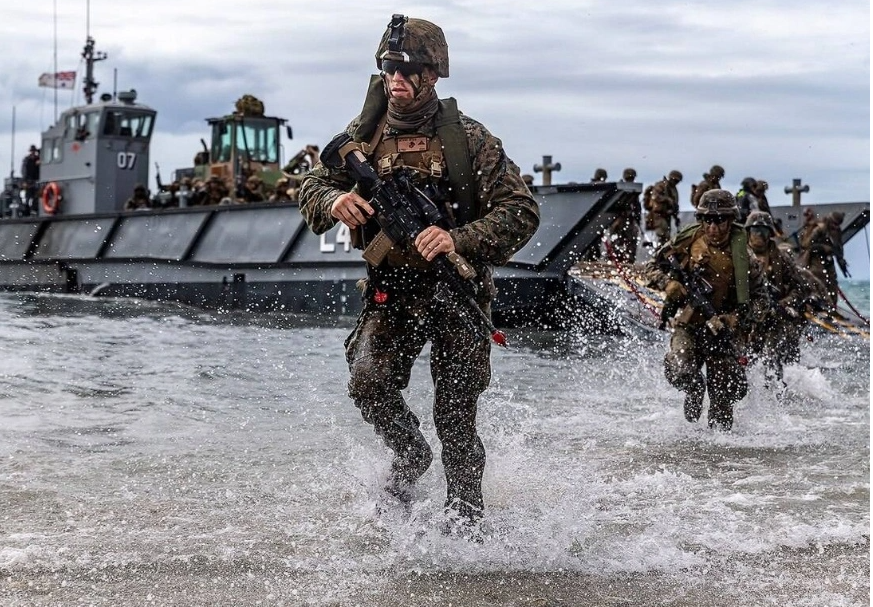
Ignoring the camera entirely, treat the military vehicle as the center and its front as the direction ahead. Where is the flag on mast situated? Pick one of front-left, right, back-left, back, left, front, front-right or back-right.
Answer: back

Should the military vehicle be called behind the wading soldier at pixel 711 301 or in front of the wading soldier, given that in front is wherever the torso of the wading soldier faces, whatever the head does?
behind

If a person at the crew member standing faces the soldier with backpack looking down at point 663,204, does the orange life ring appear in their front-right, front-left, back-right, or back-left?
front-right

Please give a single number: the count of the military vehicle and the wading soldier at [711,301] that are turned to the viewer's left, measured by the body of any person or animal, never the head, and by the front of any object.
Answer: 0

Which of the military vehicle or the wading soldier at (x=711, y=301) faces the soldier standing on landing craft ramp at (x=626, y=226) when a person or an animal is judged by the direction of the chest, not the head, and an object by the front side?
the military vehicle

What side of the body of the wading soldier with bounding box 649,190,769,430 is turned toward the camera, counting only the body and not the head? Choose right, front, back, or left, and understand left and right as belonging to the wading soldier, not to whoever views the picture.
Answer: front

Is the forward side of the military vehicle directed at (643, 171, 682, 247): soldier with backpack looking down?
yes

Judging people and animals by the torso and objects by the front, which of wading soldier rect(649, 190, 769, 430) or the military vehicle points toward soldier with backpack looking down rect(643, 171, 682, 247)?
the military vehicle

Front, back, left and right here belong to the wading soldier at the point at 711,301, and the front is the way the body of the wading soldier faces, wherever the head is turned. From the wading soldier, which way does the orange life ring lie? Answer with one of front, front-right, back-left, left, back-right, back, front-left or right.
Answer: back-right

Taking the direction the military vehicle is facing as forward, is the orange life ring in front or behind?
behind

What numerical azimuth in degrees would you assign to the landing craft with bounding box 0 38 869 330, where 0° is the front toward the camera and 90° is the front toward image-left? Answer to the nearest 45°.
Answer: approximately 315°

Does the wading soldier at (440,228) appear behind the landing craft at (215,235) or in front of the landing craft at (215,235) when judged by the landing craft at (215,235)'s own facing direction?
in front
